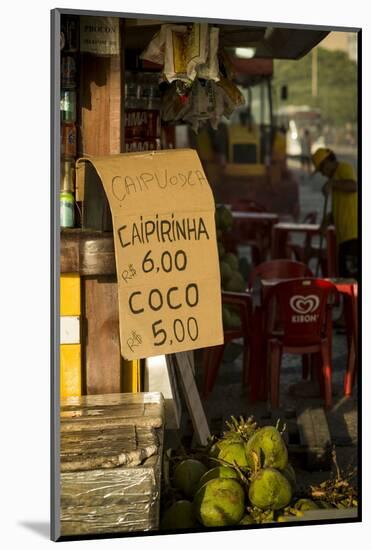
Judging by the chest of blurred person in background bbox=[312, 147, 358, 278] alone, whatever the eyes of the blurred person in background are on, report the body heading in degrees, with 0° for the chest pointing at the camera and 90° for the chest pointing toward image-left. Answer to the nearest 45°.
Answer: approximately 90°

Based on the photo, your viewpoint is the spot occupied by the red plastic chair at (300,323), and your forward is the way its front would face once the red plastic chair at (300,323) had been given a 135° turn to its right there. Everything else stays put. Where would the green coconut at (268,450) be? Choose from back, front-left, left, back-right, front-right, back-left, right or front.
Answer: front-right

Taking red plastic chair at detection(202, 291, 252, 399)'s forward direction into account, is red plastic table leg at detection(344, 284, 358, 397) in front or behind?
in front

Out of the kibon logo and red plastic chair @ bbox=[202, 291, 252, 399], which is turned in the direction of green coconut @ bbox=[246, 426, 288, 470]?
the kibon logo

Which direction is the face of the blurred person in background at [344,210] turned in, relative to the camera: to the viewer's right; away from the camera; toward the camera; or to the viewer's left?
to the viewer's left

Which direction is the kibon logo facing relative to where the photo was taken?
toward the camera

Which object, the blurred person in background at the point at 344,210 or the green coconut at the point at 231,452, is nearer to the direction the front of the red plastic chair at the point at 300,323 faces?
the blurred person in background

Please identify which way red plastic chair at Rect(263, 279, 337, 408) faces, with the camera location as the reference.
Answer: facing away from the viewer

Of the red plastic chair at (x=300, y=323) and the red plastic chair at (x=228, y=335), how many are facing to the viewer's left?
0

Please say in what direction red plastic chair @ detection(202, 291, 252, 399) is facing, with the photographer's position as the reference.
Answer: facing away from the viewer and to the right of the viewer

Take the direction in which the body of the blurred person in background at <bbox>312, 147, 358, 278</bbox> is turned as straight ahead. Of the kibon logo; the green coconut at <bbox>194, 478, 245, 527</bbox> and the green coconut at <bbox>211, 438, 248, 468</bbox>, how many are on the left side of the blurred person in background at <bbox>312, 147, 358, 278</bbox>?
3
